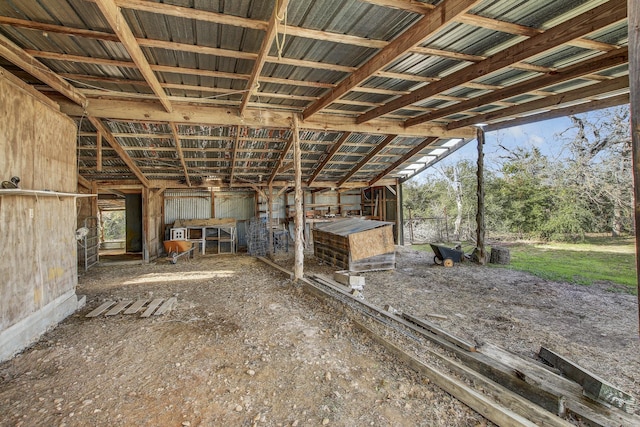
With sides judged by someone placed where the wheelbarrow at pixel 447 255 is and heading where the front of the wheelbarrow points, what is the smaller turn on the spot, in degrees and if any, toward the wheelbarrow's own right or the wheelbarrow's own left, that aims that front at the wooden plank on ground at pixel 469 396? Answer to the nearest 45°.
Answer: approximately 45° to the wheelbarrow's own left

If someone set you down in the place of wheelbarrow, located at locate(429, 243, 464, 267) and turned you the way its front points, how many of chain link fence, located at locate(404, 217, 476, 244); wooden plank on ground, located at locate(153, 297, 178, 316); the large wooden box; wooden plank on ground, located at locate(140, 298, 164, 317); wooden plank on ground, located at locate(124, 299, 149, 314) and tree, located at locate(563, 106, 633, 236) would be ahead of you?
4

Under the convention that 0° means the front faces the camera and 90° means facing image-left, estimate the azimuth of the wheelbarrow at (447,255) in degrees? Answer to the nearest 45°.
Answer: approximately 45°

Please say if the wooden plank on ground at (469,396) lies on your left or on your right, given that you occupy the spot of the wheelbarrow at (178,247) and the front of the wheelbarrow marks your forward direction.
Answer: on your left

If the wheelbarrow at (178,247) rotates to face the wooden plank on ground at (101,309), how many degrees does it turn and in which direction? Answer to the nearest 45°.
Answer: approximately 45° to its left

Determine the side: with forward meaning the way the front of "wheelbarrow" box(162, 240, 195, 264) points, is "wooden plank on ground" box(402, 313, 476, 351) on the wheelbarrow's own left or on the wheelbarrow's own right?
on the wheelbarrow's own left

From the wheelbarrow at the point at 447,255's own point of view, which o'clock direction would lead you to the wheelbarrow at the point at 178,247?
the wheelbarrow at the point at 178,247 is roughly at 1 o'clock from the wheelbarrow at the point at 447,255.

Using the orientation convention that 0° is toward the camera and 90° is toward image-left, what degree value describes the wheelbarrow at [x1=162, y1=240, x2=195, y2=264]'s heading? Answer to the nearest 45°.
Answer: approximately 45°
